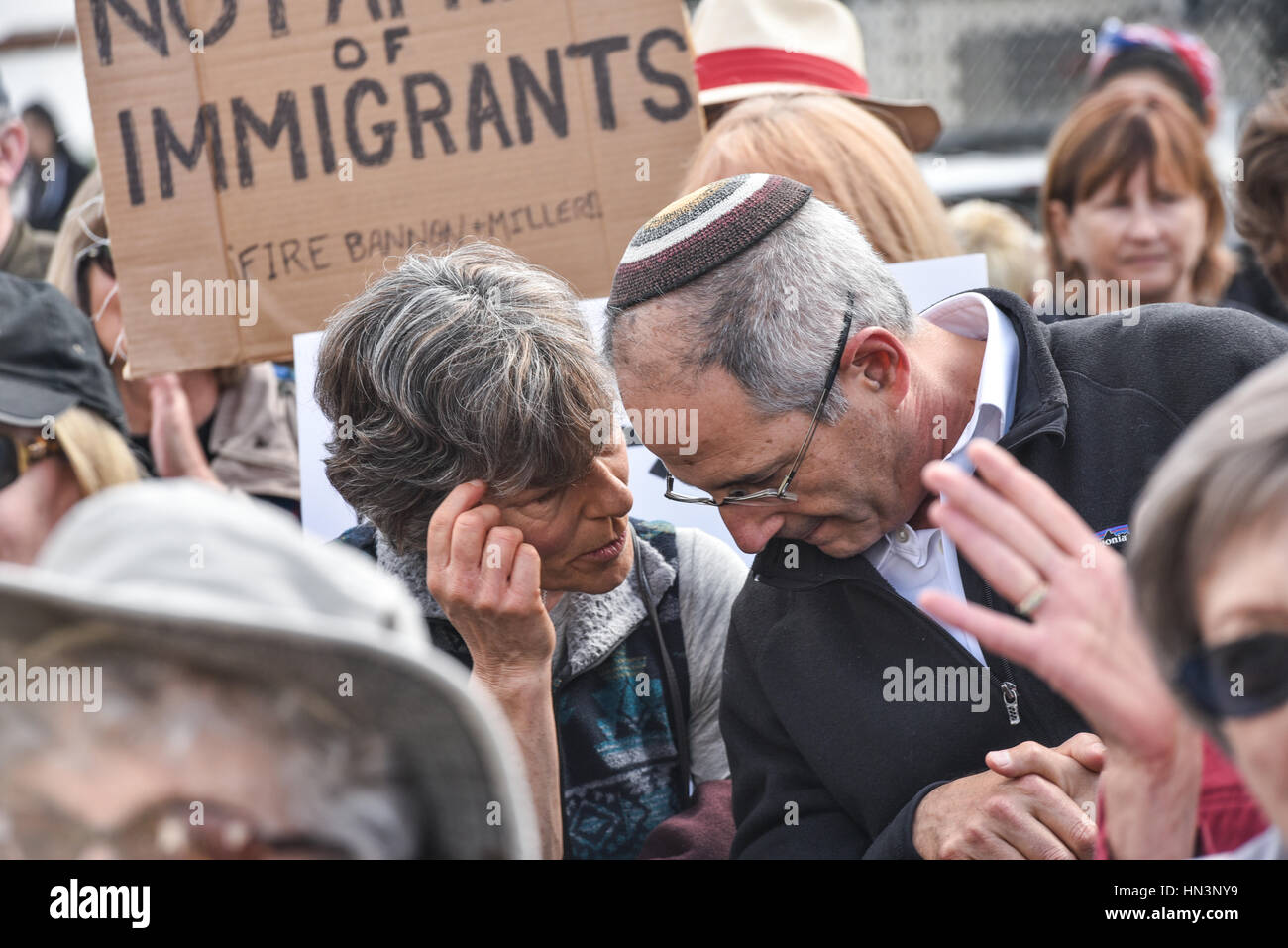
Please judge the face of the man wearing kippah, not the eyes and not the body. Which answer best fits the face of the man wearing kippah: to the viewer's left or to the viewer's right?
to the viewer's left

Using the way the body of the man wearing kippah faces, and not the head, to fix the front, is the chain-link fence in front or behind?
behind

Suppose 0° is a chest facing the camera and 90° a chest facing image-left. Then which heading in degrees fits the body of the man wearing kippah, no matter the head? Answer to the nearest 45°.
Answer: approximately 45°

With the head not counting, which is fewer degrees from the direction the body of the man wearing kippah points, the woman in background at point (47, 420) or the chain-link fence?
the woman in background

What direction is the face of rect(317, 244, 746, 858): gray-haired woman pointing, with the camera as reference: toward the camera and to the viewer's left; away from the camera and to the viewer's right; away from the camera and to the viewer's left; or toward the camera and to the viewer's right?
toward the camera and to the viewer's right

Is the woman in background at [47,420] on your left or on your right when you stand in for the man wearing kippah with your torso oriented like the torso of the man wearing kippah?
on your right
